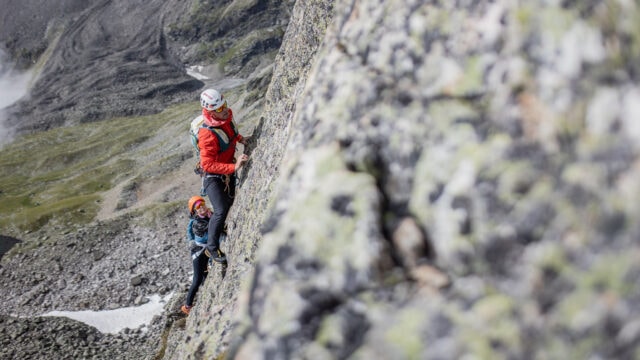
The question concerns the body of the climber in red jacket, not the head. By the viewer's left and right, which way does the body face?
facing the viewer and to the right of the viewer
